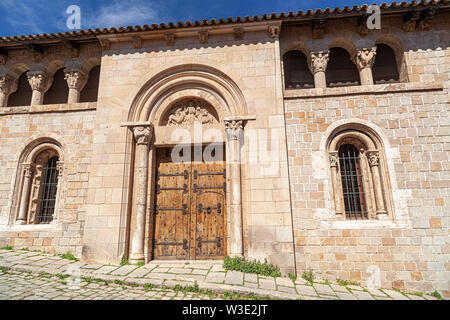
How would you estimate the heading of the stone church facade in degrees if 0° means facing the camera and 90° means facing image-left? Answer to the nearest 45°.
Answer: approximately 0°

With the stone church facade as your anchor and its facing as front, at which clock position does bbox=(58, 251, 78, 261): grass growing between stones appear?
The grass growing between stones is roughly at 3 o'clock from the stone church facade.

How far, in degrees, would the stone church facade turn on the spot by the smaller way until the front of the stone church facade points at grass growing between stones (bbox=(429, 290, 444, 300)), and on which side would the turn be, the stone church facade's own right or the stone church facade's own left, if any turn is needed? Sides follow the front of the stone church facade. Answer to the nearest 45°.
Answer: approximately 90° to the stone church facade's own left
